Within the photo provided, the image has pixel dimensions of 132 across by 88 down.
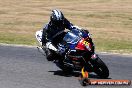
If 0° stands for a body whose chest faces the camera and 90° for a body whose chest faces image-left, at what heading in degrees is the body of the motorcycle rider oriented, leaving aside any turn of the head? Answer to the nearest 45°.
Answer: approximately 315°
